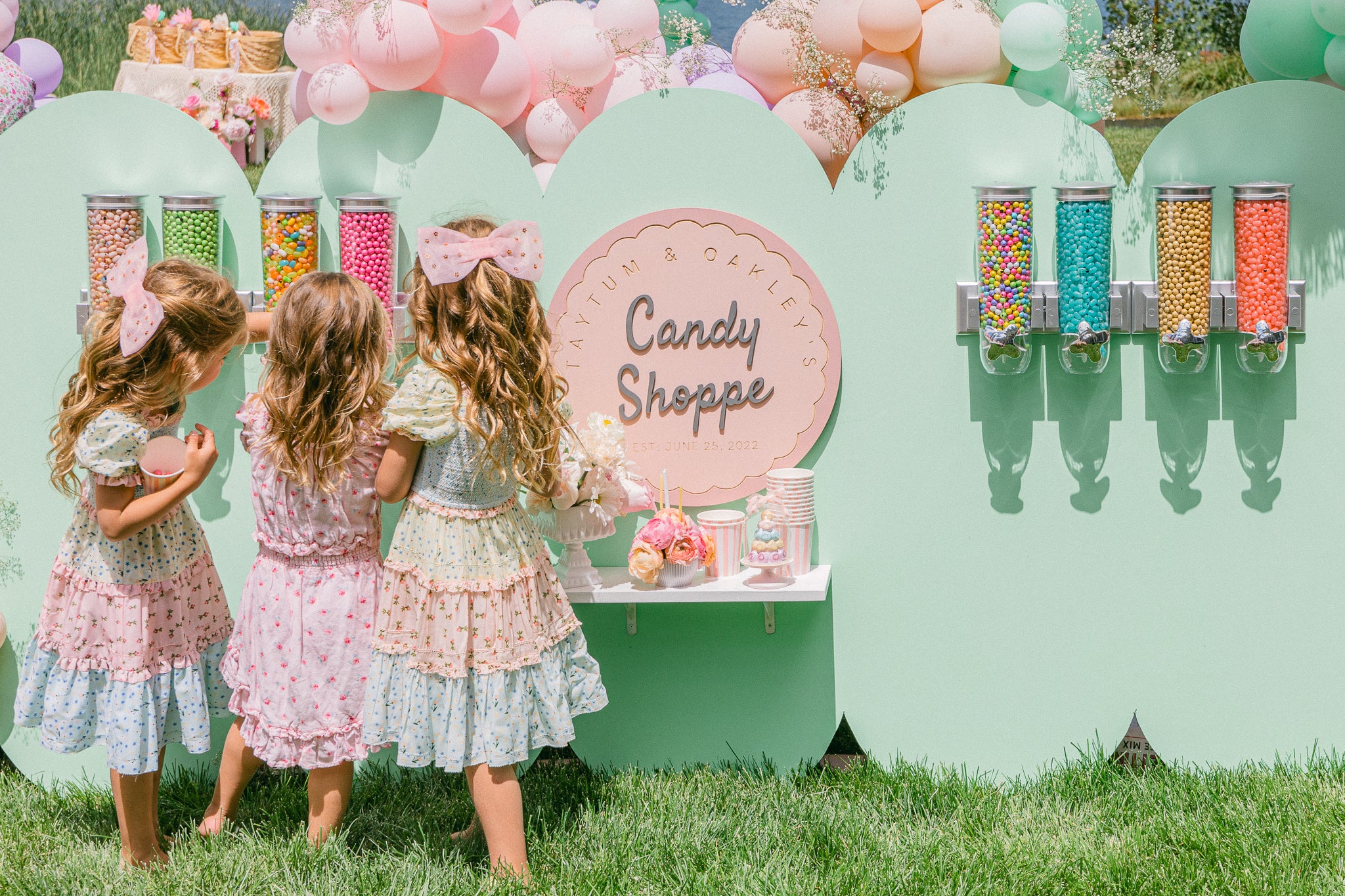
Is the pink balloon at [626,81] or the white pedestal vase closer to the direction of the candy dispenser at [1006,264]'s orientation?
the white pedestal vase

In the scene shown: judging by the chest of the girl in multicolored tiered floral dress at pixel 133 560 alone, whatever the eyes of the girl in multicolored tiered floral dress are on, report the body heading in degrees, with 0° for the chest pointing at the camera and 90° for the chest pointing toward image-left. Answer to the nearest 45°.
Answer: approximately 270°

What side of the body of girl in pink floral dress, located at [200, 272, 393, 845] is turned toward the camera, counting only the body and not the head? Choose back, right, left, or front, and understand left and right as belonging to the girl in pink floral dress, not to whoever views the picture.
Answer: back

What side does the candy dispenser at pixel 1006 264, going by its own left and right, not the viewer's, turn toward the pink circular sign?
right

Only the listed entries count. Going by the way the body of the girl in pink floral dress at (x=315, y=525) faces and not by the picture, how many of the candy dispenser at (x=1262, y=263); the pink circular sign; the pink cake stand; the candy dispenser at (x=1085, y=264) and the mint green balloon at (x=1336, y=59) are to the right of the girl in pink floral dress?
5

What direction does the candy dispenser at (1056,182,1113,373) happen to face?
toward the camera

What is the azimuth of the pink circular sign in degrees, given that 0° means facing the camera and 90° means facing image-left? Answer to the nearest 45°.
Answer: approximately 0°

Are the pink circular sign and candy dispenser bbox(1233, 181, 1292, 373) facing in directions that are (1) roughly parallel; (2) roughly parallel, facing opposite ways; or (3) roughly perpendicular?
roughly parallel

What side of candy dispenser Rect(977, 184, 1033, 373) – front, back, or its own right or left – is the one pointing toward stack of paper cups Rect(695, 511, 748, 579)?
right

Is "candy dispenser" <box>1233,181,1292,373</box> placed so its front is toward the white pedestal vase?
no

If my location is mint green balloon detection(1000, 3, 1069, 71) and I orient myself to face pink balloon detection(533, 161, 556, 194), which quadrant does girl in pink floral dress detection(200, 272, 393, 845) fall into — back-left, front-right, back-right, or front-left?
front-left

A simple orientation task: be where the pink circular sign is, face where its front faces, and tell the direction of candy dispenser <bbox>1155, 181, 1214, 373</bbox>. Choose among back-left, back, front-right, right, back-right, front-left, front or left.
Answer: left

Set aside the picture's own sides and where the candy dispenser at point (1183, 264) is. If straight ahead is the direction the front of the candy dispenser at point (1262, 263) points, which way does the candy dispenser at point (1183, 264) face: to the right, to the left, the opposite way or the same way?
the same way

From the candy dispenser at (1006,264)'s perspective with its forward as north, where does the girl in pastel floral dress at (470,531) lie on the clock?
The girl in pastel floral dress is roughly at 2 o'clock from the candy dispenser.

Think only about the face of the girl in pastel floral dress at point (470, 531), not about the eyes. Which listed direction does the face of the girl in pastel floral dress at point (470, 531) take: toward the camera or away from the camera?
away from the camera

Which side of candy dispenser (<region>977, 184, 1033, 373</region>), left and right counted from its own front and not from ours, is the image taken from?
front

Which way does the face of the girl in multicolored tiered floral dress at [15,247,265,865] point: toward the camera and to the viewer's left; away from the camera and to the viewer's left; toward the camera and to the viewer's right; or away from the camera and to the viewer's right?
away from the camera and to the viewer's right

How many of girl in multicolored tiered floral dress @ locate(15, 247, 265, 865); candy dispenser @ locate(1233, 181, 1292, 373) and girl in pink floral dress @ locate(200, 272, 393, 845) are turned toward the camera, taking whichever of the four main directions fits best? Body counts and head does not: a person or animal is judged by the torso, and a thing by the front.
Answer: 1
